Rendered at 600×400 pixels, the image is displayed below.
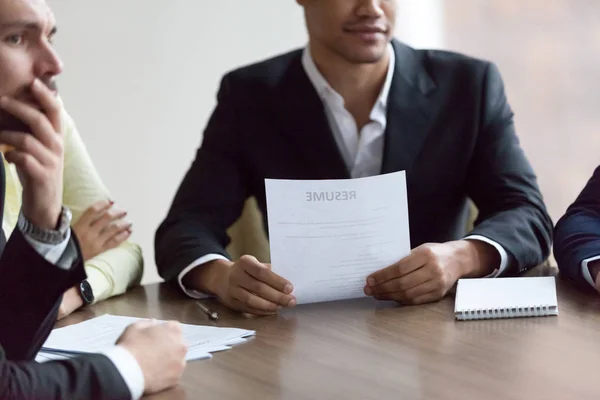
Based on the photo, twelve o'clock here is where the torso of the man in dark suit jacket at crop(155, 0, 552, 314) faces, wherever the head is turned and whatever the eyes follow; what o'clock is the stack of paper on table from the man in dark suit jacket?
The stack of paper on table is roughly at 1 o'clock from the man in dark suit jacket.

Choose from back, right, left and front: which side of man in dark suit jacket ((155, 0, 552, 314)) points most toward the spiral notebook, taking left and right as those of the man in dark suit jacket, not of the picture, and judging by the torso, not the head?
front

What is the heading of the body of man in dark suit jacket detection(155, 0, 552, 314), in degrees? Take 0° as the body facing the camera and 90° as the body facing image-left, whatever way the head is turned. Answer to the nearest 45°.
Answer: approximately 0°

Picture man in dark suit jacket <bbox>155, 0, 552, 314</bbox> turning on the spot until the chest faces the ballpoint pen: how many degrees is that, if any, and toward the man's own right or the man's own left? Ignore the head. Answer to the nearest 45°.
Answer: approximately 45° to the man's own right

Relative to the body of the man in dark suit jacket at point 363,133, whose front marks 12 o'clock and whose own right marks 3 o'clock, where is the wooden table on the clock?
The wooden table is roughly at 12 o'clock from the man in dark suit jacket.

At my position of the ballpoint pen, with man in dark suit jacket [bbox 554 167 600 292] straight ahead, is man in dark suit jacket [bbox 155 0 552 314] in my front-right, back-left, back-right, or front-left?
front-left

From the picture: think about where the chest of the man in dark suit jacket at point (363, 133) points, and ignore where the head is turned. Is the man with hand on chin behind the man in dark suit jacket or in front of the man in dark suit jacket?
in front

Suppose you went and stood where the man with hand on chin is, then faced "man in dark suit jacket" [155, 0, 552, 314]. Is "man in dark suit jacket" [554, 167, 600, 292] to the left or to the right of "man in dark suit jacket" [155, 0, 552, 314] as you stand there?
right

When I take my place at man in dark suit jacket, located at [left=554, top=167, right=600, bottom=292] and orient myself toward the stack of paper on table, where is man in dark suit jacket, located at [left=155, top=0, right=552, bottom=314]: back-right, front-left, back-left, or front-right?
front-right
